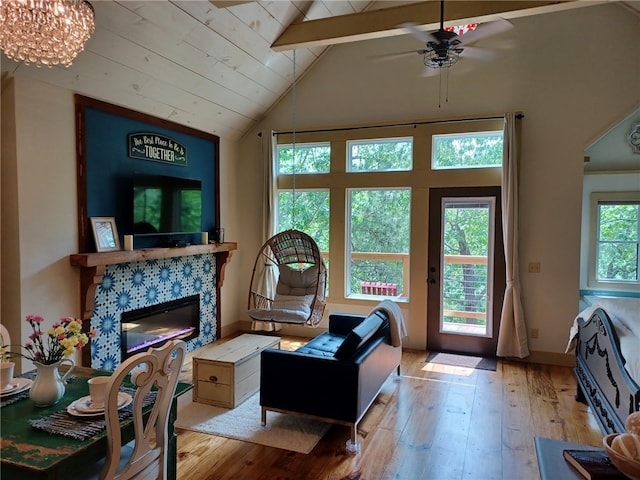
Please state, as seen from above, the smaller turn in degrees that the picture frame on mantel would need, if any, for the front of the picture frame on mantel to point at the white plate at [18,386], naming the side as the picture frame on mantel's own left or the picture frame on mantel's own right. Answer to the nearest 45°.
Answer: approximately 45° to the picture frame on mantel's own right

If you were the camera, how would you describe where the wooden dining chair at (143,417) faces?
facing away from the viewer and to the left of the viewer

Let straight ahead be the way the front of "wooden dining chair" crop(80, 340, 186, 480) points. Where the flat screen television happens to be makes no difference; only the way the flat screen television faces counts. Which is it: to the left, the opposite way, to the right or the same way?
the opposite way

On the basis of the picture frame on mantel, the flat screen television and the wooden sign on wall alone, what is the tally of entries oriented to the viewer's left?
0

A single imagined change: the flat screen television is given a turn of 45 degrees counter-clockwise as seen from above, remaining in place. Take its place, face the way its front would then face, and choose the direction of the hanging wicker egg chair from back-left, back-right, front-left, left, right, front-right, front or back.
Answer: front

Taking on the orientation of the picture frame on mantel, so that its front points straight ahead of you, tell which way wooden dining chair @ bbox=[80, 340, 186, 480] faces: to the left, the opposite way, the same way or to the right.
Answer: the opposite way

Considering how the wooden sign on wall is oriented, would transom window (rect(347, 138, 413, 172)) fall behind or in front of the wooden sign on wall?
in front

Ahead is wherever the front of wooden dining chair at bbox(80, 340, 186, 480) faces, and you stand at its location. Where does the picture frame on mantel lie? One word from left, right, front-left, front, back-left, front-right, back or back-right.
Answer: front-right

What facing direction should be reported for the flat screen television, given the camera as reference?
facing the viewer and to the right of the viewer

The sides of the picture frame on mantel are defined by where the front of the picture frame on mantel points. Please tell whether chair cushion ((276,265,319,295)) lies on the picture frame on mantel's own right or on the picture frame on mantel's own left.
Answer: on the picture frame on mantel's own left

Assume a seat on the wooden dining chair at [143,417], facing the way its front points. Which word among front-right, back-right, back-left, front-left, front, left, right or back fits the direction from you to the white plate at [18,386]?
front

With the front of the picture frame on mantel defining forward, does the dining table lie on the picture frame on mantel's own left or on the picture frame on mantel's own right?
on the picture frame on mantel's own right

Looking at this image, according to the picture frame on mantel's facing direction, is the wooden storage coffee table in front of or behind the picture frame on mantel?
in front
